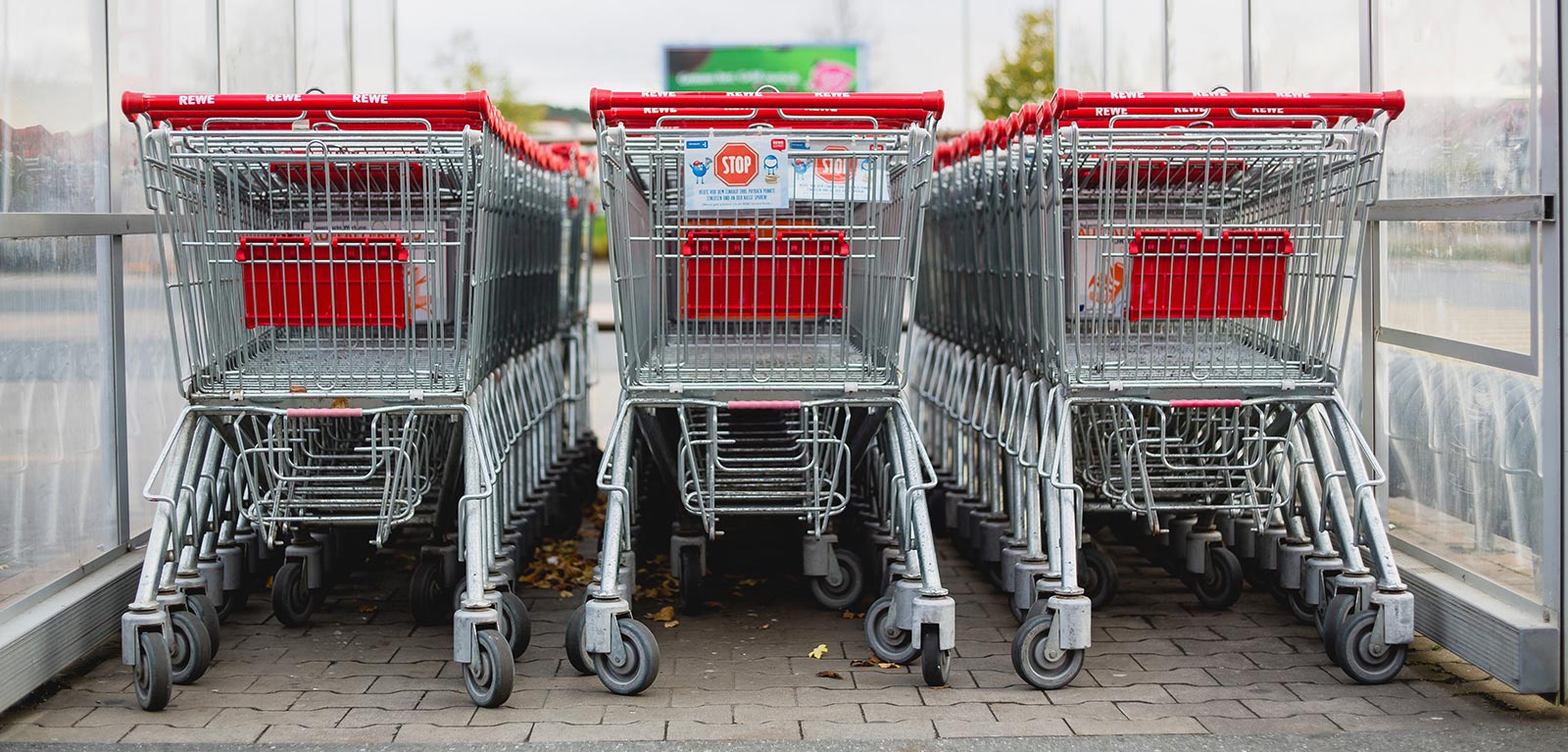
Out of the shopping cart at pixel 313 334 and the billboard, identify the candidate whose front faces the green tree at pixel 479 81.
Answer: the shopping cart

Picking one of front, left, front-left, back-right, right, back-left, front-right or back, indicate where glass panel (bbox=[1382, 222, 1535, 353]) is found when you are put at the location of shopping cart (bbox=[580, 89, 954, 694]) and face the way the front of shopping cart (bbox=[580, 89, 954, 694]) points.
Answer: right

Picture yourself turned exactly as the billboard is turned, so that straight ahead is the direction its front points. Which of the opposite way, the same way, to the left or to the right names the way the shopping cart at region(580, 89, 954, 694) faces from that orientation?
the opposite way

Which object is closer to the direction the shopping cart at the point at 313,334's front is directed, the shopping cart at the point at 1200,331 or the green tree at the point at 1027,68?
the green tree

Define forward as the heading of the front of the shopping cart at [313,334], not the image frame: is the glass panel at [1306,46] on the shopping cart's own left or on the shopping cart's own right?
on the shopping cart's own right

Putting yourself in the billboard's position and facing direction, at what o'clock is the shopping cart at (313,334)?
The shopping cart is roughly at 12 o'clock from the billboard.

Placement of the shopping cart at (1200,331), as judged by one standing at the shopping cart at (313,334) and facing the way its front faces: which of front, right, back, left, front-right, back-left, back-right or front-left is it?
right

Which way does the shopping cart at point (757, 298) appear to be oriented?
away from the camera

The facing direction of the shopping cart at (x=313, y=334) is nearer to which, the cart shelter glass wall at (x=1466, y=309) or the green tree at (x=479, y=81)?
the green tree

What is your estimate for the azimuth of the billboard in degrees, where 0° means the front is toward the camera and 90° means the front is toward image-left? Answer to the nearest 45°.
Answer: approximately 0°

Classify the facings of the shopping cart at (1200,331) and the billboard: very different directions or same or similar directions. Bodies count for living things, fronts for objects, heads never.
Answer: very different directions

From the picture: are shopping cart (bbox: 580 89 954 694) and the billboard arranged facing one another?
yes

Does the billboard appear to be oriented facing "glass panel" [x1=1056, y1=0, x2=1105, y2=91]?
yes

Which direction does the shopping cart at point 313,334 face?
away from the camera

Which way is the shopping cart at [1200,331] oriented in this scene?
away from the camera
